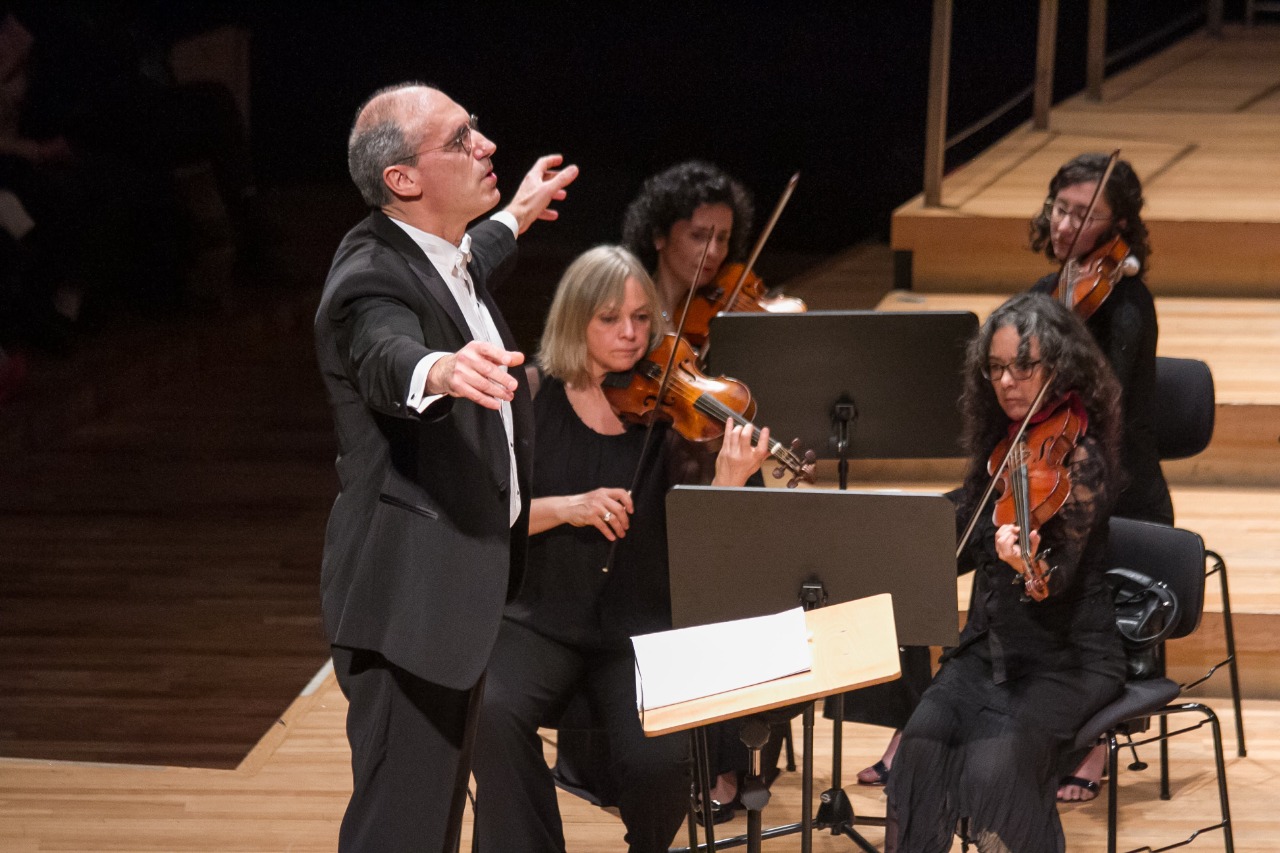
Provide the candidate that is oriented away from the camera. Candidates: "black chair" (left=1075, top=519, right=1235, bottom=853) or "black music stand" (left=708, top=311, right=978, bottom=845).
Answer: the black music stand

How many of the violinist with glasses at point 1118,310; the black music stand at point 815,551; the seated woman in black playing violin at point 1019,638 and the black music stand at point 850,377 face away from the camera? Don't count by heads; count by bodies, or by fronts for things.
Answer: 2

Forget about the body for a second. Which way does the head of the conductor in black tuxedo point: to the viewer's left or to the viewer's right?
to the viewer's right

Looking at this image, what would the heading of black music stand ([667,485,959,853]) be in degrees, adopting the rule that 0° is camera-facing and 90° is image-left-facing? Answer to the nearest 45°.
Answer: approximately 180°

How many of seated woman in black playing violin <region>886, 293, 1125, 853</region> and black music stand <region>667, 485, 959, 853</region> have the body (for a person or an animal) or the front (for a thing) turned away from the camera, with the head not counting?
1

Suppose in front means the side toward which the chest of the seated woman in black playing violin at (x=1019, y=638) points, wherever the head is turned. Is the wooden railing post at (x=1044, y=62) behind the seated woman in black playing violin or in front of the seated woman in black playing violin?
behind

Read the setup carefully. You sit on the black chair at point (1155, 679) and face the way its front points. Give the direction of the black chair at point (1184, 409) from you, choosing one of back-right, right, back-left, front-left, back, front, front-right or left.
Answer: back-right

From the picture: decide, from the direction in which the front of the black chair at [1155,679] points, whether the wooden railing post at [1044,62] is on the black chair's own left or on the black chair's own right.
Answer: on the black chair's own right

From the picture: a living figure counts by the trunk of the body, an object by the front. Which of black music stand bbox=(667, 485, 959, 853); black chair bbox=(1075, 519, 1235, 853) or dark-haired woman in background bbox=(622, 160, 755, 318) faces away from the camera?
the black music stand

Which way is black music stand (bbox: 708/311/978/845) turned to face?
away from the camera

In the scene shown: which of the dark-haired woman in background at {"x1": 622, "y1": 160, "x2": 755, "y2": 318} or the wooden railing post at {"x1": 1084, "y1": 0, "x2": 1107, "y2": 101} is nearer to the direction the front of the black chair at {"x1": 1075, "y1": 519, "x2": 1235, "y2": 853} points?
the dark-haired woman in background

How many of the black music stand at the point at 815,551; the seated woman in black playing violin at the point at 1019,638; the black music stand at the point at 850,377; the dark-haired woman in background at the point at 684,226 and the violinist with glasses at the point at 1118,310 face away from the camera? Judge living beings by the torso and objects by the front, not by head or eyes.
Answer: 2
